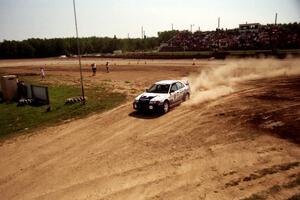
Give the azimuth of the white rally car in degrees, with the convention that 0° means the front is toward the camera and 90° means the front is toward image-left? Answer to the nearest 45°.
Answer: approximately 45°
